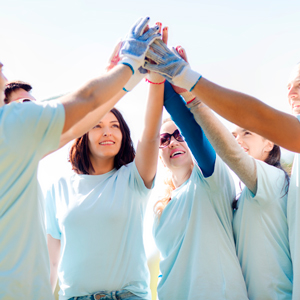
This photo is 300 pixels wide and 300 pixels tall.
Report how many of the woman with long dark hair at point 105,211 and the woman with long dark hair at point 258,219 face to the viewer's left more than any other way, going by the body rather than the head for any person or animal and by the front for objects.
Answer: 1

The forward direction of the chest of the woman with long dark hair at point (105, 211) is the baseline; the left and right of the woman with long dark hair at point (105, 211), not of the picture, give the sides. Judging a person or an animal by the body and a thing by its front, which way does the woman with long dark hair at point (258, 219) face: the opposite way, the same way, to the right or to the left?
to the right

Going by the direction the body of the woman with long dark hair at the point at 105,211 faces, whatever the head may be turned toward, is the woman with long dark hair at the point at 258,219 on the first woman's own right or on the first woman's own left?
on the first woman's own left

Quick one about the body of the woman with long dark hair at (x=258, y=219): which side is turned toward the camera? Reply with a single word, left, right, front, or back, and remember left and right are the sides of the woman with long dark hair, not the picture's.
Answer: left

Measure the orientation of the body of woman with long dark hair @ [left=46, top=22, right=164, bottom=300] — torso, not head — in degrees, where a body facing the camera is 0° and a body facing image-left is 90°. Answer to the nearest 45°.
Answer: approximately 0°
